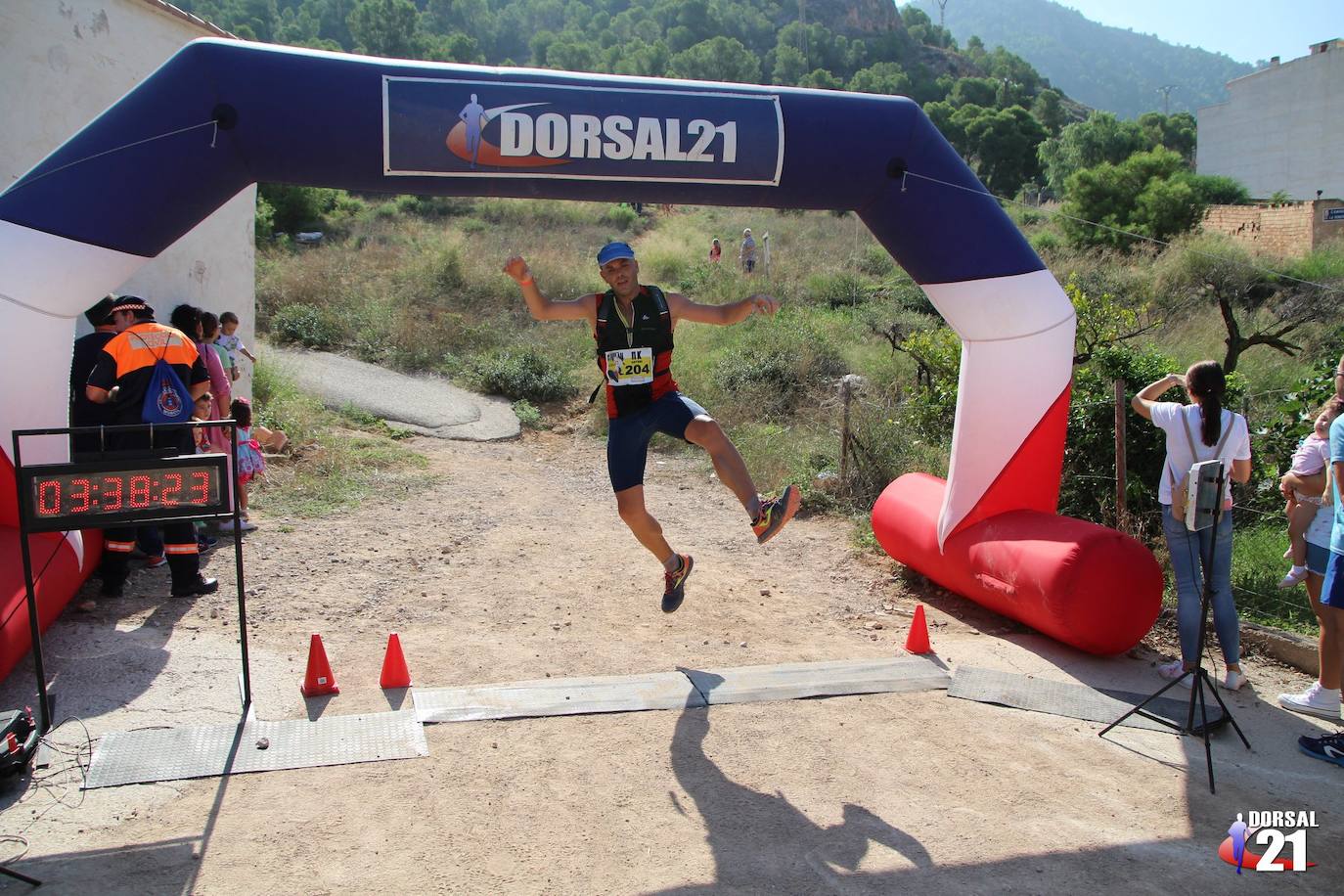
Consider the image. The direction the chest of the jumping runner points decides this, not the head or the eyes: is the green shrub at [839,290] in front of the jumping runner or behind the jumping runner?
behind

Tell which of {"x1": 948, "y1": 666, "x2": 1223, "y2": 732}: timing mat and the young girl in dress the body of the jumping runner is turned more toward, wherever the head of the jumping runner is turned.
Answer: the timing mat

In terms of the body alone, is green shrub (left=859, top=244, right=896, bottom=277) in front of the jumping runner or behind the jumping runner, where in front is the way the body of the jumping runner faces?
behind

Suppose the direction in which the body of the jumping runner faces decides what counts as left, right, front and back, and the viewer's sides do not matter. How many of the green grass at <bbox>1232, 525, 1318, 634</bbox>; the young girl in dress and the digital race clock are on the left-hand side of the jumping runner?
1

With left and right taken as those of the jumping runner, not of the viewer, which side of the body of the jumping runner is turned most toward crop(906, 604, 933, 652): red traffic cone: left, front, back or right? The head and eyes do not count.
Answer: left

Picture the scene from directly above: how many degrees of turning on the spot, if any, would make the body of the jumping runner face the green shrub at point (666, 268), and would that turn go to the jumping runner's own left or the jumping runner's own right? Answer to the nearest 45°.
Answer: approximately 180°

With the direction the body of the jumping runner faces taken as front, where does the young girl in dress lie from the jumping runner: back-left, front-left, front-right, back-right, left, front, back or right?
back-right

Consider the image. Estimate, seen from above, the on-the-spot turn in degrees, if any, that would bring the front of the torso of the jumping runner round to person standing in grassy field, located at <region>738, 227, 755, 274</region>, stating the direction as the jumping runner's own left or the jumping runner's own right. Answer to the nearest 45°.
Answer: approximately 180°

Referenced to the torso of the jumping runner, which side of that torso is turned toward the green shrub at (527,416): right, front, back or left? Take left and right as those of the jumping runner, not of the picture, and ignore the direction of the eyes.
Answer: back

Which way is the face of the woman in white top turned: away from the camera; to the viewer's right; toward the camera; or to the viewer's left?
away from the camera

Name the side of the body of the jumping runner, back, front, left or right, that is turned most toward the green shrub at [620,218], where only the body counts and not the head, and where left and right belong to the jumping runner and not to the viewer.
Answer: back

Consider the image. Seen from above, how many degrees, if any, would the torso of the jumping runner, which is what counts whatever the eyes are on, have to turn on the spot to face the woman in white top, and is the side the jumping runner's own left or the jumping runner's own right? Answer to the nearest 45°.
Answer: approximately 90° to the jumping runner's own left

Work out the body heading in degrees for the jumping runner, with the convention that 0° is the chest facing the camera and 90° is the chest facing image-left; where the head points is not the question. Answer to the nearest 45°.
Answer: approximately 0°
